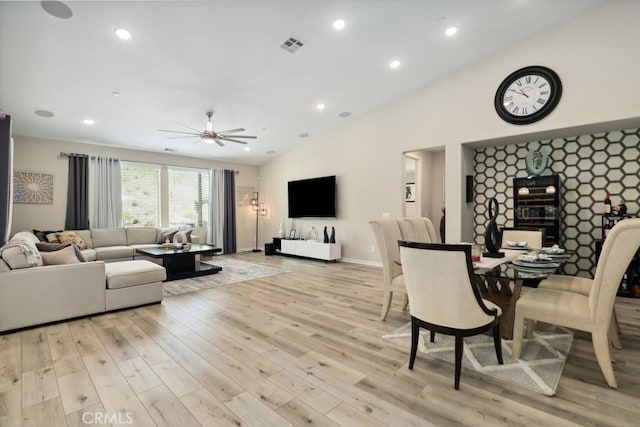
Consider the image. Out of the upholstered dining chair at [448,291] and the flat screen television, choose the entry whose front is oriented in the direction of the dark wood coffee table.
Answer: the flat screen television

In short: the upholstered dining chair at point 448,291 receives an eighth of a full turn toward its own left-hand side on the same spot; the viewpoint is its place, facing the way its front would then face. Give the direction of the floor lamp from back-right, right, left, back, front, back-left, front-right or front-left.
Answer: front-left

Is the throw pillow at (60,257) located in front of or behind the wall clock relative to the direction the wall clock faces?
in front

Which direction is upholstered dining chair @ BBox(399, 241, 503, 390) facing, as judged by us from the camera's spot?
facing away from the viewer and to the right of the viewer

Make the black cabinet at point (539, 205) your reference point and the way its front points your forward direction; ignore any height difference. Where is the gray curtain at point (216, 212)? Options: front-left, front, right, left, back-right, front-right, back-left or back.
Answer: right

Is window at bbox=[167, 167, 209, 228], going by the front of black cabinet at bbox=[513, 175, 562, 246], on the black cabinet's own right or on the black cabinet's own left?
on the black cabinet's own right

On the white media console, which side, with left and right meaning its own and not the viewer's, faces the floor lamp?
right

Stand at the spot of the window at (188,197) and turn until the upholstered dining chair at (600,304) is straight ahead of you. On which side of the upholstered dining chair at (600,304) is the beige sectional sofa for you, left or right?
right

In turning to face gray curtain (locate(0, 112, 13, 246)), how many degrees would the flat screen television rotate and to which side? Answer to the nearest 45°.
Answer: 0° — it already faces it
